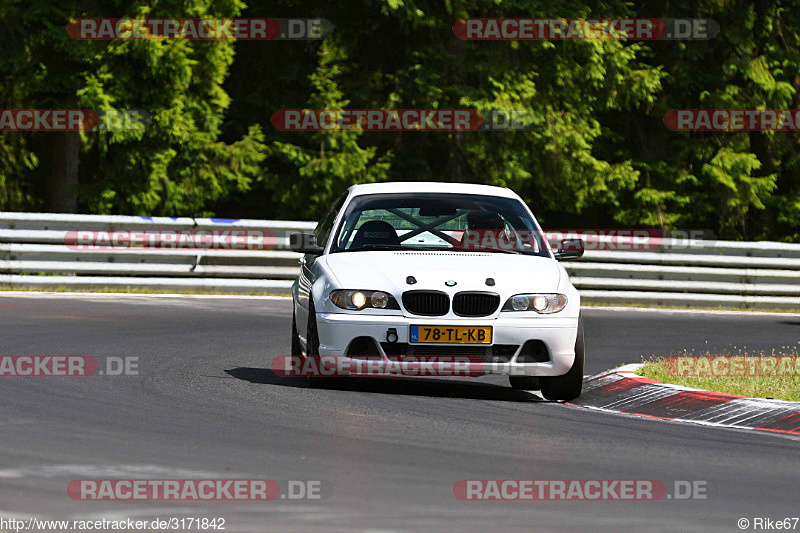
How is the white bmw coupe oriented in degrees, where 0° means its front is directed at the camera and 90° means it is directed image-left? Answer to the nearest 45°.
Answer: approximately 0°

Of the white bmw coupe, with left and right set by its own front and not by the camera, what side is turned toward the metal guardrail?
back
